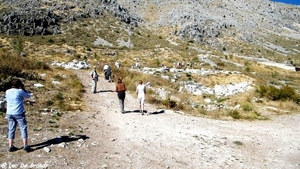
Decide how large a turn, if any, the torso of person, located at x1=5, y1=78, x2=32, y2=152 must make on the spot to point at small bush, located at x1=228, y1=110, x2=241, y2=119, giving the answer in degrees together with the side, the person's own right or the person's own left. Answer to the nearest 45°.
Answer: approximately 45° to the person's own right

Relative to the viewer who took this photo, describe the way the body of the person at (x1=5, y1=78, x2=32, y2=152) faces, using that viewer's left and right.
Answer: facing away from the viewer and to the right of the viewer
